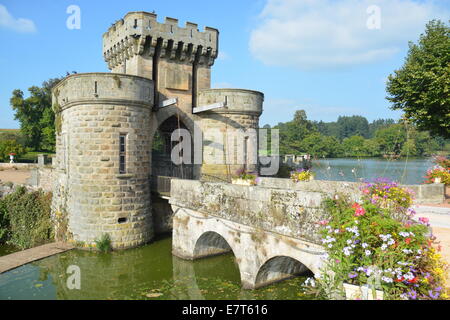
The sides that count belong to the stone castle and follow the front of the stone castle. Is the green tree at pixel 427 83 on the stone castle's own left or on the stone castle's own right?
on the stone castle's own left

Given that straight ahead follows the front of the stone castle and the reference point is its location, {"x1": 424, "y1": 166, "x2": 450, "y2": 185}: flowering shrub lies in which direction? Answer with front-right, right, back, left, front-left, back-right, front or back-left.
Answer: front-left

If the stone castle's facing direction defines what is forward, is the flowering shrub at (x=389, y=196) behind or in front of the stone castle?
in front

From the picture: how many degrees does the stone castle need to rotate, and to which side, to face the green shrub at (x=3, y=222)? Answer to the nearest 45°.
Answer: approximately 90° to its right

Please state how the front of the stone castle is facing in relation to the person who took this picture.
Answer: facing the viewer and to the right of the viewer

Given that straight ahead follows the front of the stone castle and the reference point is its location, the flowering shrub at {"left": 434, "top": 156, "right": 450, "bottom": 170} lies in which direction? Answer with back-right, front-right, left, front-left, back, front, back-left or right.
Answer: front-left
